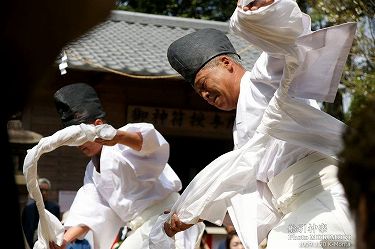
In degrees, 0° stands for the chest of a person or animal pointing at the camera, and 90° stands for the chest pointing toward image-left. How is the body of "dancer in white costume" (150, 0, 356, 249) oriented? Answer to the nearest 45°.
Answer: approximately 90°

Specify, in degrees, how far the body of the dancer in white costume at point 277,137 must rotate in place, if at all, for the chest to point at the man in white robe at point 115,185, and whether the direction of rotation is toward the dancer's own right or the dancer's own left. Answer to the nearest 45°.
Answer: approximately 45° to the dancer's own right
